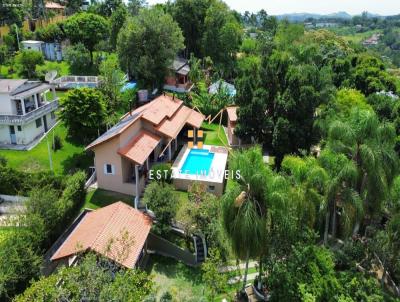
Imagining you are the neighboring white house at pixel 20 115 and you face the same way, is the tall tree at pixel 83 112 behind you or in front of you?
in front

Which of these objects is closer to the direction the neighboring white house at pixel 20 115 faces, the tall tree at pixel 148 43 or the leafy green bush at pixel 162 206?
the leafy green bush

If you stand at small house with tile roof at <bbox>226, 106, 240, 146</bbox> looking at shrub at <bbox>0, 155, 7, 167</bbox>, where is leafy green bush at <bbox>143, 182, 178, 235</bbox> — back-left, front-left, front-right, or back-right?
front-left

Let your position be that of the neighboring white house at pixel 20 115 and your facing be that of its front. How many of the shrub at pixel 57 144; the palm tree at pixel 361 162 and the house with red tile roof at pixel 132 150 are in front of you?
3

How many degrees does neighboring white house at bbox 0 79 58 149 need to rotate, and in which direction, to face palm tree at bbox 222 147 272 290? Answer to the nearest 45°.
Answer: approximately 45° to its right

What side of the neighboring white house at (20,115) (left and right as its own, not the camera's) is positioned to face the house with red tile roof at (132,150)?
front

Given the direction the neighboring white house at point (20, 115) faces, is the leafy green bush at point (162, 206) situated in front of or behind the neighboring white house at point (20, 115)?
in front

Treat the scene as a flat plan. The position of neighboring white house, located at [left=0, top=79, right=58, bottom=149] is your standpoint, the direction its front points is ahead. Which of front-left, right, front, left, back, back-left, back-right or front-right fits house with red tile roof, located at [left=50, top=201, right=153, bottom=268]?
front-right

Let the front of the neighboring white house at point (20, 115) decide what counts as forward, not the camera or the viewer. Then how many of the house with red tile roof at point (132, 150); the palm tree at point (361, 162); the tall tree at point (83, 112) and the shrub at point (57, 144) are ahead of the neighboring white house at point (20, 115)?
4

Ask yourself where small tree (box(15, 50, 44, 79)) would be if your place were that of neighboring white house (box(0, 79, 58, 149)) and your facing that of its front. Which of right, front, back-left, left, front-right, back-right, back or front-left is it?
back-left

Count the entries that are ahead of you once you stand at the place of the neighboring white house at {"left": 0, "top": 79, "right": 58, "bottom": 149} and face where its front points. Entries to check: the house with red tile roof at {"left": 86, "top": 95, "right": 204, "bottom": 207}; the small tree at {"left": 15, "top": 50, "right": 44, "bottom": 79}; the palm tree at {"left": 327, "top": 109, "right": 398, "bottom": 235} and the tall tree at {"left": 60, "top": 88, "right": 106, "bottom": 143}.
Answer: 3

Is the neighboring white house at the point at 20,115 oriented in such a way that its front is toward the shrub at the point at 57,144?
yes

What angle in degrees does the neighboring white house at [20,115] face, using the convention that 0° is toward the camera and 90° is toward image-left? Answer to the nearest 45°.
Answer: approximately 315°

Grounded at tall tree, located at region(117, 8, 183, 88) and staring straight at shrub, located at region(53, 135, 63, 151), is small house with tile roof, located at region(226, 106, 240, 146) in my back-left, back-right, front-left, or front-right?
front-left

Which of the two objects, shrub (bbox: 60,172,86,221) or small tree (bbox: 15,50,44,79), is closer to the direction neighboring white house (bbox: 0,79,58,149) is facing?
the shrub
